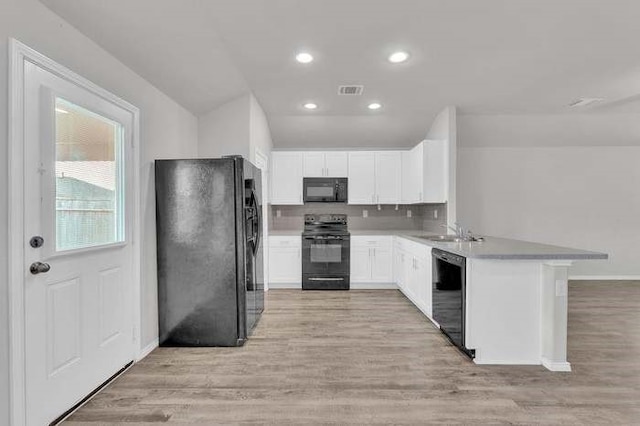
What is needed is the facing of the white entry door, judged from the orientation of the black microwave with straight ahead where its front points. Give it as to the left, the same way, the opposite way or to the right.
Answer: to the left

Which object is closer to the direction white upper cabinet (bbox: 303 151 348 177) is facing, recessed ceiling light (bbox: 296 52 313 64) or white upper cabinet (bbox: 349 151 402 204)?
the recessed ceiling light

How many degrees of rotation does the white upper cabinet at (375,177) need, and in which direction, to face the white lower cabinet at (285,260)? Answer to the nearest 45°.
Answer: approximately 90° to its right

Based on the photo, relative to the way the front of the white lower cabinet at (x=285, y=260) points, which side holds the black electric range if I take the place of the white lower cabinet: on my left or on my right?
on my left

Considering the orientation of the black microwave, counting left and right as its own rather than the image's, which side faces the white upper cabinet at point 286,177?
right

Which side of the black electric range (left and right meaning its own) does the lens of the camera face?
front

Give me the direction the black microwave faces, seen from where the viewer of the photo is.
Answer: facing the viewer

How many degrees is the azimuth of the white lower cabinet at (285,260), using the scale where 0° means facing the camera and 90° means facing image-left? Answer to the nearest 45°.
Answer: approximately 0°

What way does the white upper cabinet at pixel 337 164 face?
toward the camera

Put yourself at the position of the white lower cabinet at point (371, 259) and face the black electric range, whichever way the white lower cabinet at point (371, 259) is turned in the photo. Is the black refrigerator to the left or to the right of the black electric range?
left

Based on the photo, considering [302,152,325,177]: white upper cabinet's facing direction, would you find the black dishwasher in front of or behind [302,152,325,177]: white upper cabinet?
in front

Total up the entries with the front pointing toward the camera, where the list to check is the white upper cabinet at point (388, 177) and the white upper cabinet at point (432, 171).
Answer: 1

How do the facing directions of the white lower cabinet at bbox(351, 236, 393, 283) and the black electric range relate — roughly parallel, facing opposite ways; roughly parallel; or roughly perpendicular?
roughly parallel

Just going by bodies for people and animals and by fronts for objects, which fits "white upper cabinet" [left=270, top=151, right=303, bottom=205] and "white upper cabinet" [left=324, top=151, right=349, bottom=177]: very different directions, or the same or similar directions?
same or similar directions
